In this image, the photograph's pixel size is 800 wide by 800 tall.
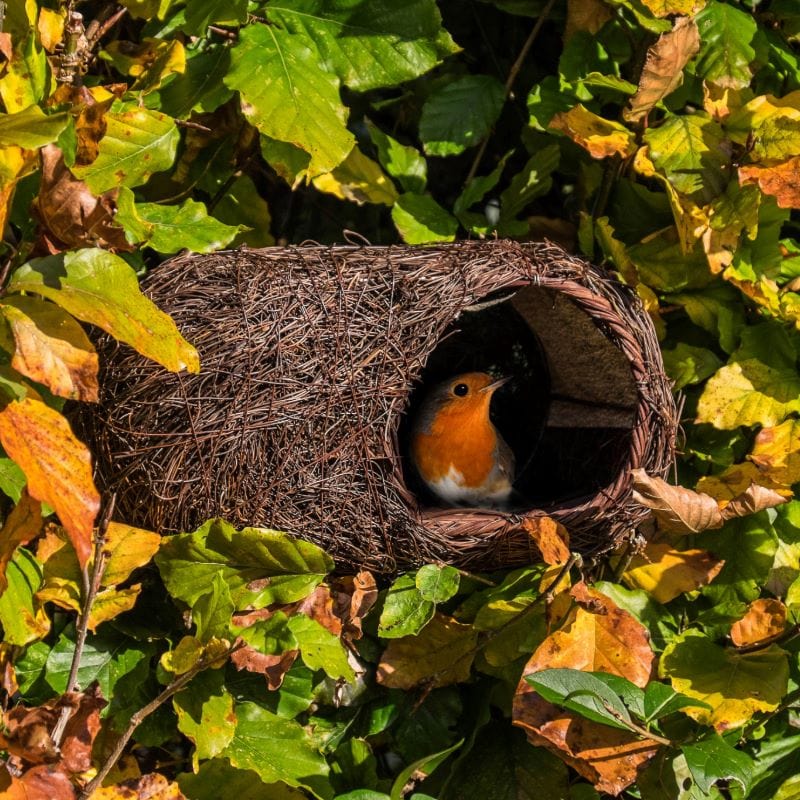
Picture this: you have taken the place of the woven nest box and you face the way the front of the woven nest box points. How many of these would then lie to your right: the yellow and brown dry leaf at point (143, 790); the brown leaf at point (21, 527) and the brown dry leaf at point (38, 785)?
3

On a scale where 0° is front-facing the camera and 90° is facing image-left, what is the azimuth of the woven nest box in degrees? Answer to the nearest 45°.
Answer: approximately 315°

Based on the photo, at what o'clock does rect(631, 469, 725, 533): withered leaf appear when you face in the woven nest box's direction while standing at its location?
The withered leaf is roughly at 11 o'clock from the woven nest box.

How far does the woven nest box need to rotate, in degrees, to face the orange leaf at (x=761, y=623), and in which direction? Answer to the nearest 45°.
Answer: approximately 45° to its left

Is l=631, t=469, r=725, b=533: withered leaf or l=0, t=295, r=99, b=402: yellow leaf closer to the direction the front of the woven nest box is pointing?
the withered leaf

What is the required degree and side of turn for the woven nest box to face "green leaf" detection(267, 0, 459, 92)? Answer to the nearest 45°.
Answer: approximately 135° to its left

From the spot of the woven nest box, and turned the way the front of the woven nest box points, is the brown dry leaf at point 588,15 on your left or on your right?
on your left

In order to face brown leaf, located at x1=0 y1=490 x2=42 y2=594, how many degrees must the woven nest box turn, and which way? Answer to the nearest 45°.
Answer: approximately 90° to its right
